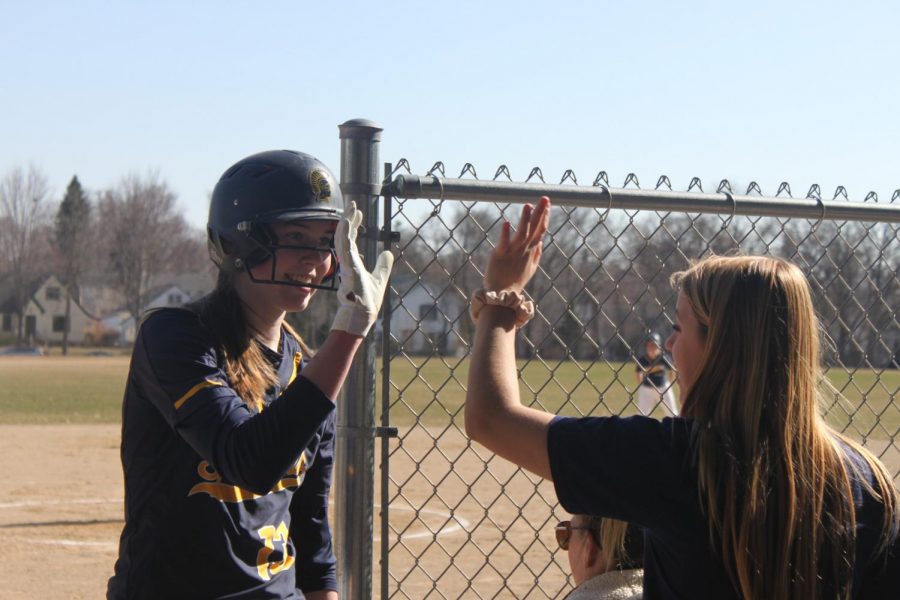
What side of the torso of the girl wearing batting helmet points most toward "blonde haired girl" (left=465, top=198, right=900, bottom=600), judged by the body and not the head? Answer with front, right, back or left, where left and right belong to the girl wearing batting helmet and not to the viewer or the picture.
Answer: front

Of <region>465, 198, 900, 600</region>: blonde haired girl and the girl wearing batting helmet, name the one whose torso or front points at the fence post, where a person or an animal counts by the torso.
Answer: the blonde haired girl

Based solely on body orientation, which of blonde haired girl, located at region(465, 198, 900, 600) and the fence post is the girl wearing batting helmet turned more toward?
the blonde haired girl

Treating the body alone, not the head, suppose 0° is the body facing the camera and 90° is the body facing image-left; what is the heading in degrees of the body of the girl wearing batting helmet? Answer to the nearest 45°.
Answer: approximately 315°

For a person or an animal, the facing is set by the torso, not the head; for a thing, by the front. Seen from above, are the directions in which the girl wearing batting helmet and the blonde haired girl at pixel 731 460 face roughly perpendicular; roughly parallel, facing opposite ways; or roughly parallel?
roughly parallel, facing opposite ways

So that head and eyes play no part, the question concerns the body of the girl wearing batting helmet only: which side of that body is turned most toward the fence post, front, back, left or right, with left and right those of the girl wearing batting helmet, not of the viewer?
left

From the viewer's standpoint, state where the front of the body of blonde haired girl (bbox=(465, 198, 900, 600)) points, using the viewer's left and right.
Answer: facing away from the viewer and to the left of the viewer

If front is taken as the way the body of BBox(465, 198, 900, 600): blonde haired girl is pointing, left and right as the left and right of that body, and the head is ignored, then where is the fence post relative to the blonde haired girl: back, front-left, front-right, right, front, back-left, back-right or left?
front

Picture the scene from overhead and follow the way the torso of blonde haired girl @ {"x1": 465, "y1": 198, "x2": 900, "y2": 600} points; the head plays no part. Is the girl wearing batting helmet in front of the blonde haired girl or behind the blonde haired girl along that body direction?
in front
